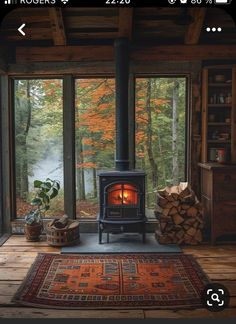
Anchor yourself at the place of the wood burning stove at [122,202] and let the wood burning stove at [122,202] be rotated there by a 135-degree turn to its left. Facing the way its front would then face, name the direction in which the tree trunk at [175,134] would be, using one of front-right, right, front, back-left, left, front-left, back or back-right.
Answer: front

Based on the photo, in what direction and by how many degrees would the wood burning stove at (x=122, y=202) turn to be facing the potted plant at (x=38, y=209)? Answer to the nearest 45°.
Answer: approximately 90° to its right

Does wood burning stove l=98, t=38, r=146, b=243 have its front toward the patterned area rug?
yes

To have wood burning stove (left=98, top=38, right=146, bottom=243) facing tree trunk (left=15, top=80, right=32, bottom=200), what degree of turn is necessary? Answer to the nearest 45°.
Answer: approximately 135° to its right

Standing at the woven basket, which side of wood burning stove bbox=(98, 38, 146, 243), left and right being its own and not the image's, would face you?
right

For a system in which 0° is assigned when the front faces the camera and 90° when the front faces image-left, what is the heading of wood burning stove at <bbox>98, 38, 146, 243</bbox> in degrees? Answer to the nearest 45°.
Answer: approximately 0°

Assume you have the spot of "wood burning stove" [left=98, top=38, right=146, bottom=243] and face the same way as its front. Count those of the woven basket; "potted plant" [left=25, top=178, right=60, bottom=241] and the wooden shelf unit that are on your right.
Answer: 2
